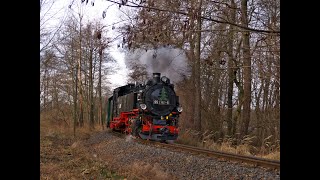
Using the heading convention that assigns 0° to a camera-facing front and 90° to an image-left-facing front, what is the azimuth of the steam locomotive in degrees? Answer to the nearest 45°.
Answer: approximately 315°
